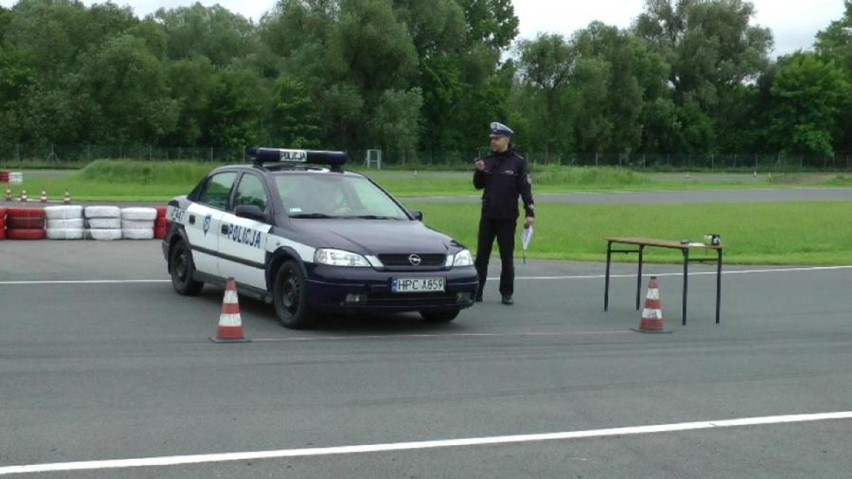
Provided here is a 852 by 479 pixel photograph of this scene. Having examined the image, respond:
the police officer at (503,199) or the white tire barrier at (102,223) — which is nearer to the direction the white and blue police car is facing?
the police officer

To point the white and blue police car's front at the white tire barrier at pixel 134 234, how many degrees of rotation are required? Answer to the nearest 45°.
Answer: approximately 135° to its left

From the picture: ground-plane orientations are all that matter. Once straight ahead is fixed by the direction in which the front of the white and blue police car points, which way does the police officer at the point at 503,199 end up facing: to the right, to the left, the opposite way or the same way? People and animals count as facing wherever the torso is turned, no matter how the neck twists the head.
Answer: to the right

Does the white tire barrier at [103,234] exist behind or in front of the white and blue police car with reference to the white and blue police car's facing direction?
behind

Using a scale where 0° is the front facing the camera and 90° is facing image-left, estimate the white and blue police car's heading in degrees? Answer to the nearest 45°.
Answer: approximately 315°

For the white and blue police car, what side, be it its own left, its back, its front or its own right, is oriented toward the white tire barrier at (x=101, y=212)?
back

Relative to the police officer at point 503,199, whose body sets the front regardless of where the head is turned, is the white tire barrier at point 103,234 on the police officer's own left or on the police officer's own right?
on the police officer's own right

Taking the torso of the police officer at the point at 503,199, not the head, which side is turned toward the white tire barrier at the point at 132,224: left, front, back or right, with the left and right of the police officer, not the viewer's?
right

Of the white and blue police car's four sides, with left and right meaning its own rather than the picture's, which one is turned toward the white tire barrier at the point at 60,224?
back
